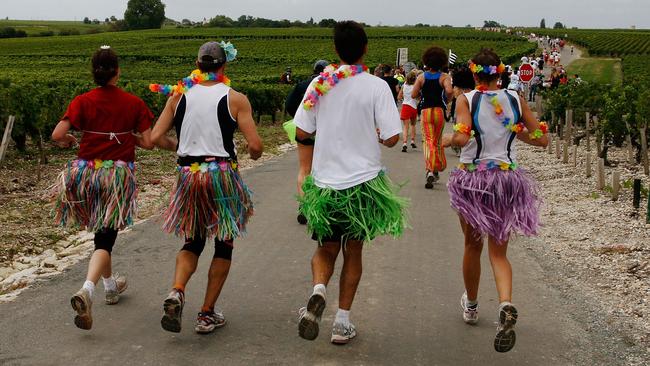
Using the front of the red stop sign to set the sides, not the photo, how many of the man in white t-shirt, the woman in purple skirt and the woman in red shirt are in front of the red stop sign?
3

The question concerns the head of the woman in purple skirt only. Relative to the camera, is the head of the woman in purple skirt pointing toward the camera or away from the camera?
away from the camera

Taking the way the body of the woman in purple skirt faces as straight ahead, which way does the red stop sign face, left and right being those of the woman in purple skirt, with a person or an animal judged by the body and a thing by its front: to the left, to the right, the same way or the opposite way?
the opposite way

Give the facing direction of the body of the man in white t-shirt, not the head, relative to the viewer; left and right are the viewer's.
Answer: facing away from the viewer

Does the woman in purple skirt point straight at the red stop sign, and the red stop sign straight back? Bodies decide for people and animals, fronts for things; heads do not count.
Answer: yes

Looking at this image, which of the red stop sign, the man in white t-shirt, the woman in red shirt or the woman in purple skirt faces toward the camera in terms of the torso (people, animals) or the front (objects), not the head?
the red stop sign

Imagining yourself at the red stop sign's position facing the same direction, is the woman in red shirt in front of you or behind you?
in front

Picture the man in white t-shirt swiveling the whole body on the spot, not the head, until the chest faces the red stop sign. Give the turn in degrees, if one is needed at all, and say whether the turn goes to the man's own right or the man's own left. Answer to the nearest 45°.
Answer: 0° — they already face it

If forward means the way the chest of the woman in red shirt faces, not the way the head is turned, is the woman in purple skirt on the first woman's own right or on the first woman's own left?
on the first woman's own right

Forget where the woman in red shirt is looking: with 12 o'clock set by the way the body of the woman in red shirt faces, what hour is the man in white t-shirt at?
The man in white t-shirt is roughly at 4 o'clock from the woman in red shirt.

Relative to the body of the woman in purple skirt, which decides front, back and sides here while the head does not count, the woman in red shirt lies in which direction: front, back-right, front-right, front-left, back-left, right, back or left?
left

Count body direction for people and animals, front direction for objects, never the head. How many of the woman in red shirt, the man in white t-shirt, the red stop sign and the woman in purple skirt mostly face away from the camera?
3

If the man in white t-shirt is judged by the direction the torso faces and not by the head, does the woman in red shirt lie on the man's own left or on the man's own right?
on the man's own left

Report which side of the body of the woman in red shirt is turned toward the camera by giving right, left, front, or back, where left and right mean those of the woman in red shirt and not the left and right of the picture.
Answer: back

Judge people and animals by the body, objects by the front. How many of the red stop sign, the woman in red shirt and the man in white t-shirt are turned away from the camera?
2

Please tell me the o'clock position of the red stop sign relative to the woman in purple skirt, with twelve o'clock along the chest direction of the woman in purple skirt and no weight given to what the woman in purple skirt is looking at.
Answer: The red stop sign is roughly at 12 o'clock from the woman in purple skirt.

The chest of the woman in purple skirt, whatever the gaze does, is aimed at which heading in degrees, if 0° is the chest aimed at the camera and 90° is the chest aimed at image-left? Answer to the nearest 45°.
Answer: approximately 180°

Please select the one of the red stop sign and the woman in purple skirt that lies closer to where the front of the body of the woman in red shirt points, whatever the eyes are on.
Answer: the red stop sign
